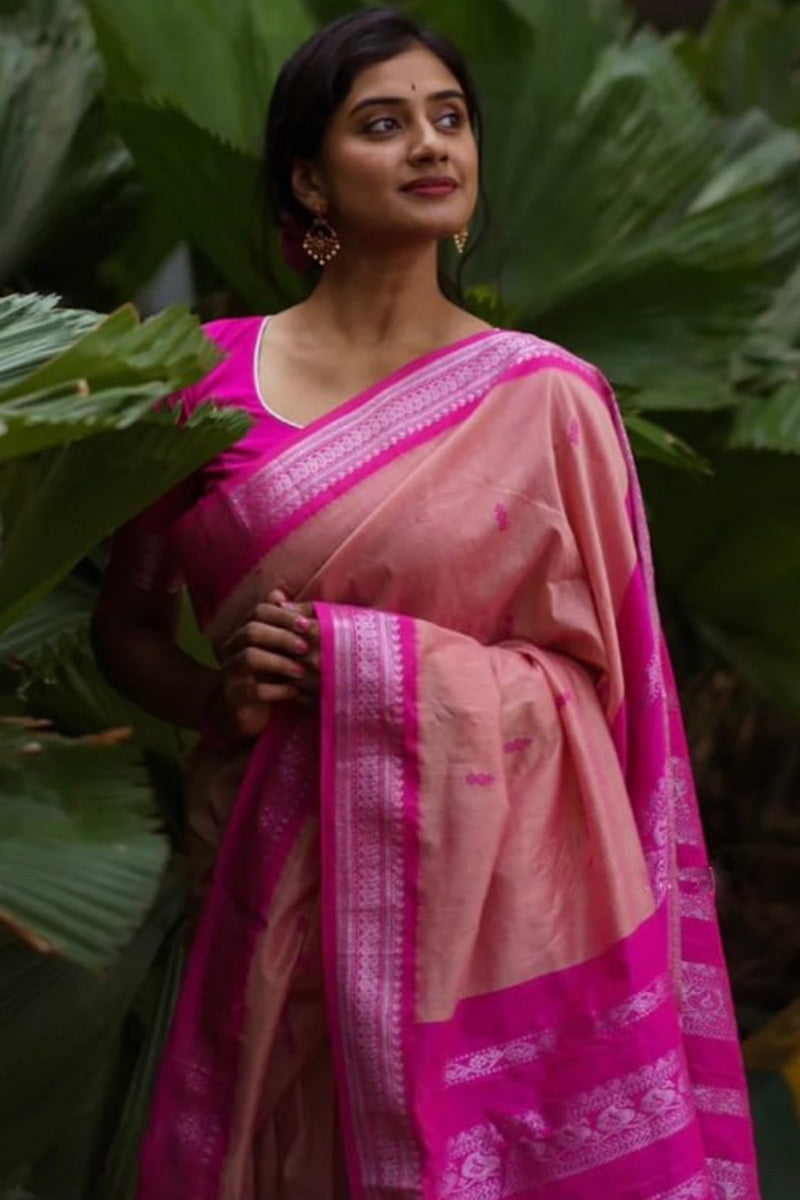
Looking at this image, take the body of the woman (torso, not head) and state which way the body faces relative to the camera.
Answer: toward the camera

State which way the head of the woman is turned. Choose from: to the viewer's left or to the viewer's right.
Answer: to the viewer's right

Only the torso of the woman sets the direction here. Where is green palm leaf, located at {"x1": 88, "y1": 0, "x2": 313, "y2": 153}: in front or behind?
behind
